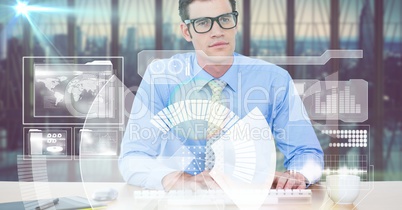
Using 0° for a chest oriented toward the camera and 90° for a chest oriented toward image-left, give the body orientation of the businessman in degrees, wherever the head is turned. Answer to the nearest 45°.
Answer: approximately 0°
